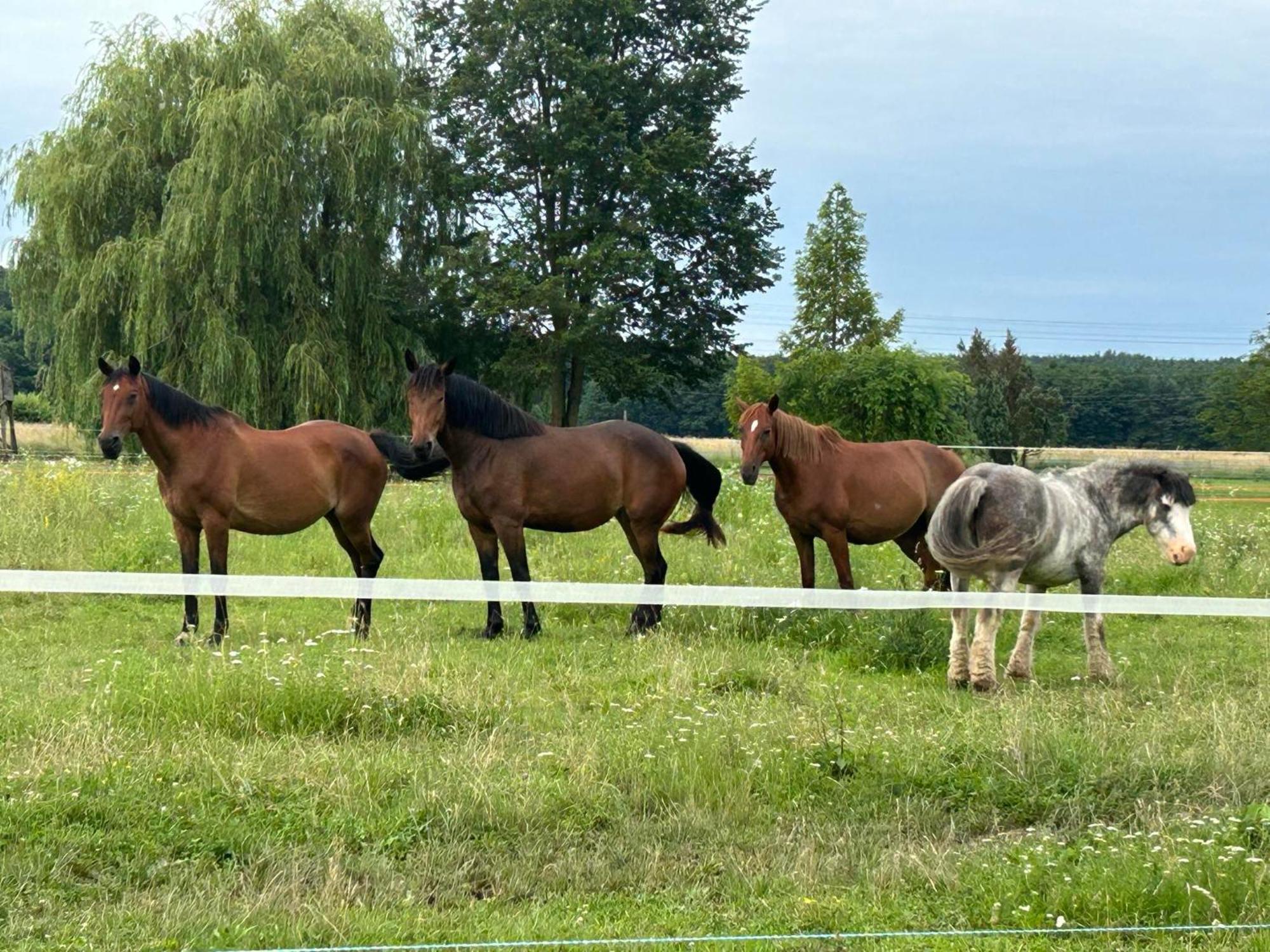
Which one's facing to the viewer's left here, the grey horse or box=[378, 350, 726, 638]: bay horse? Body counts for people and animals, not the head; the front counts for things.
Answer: the bay horse

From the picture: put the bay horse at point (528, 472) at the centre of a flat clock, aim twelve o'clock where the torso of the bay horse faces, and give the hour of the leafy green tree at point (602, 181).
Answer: The leafy green tree is roughly at 3 o'clock from the bay horse.

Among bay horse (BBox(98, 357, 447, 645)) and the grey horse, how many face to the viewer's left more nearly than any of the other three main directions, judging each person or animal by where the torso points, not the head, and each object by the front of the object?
1

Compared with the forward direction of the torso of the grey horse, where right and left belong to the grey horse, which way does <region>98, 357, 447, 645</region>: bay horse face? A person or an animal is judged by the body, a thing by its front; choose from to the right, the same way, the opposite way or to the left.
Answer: the opposite way

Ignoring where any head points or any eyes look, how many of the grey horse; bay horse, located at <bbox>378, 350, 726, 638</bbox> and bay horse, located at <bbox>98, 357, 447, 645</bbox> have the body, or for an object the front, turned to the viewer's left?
2

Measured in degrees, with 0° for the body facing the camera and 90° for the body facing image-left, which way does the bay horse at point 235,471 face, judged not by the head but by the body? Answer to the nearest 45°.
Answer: approximately 90°

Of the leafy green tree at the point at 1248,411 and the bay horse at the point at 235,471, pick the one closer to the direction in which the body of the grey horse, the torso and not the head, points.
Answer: the leafy green tree

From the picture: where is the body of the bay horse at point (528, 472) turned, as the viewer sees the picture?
to the viewer's left

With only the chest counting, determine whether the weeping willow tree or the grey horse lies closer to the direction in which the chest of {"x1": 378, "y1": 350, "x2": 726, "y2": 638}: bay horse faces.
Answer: the weeping willow tree

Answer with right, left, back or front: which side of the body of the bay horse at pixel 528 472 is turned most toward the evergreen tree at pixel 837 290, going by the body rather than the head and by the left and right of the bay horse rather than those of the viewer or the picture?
right

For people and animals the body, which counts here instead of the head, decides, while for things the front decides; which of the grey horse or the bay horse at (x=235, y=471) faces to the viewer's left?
the bay horse

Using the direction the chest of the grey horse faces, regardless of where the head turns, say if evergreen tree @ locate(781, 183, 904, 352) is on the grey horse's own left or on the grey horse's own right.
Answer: on the grey horse's own left

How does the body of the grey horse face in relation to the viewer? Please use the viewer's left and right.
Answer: facing away from the viewer and to the right of the viewer
